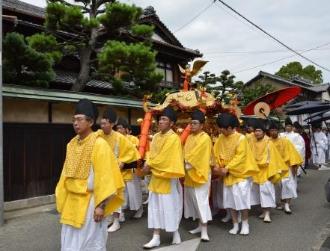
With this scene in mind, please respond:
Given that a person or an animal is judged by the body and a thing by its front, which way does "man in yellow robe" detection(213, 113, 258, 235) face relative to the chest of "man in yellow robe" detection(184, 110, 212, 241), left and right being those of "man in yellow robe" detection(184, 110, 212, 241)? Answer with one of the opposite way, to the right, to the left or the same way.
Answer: the same way

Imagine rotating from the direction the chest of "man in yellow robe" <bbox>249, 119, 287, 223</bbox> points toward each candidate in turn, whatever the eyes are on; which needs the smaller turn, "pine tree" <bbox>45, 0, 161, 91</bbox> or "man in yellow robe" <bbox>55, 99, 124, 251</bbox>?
the man in yellow robe

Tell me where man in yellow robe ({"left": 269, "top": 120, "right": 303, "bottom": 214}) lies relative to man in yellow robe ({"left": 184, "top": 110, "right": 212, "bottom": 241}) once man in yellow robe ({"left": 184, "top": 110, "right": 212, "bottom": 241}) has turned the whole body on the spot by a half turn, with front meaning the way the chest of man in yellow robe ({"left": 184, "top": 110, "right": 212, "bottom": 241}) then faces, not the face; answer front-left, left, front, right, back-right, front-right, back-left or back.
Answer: front

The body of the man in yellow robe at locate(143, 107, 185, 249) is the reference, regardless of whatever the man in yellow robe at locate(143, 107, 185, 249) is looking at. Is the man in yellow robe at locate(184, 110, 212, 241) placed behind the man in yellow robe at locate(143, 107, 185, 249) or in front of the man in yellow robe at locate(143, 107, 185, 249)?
behind

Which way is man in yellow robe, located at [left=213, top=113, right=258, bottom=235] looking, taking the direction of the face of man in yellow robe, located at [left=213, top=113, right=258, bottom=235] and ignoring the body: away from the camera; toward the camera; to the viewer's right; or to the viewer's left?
toward the camera

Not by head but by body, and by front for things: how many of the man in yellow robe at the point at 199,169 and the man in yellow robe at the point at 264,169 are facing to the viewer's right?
0

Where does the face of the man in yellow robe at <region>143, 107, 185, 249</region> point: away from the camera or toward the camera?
toward the camera

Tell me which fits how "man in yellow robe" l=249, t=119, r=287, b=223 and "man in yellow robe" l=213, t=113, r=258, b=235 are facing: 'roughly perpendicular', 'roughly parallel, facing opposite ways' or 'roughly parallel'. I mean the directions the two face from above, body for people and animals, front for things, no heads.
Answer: roughly parallel

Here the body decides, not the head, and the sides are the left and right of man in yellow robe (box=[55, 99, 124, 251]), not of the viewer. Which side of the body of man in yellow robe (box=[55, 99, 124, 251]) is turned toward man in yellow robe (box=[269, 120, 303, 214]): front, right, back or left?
back

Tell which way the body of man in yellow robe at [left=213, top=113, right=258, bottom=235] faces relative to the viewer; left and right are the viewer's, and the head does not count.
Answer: facing the viewer and to the left of the viewer

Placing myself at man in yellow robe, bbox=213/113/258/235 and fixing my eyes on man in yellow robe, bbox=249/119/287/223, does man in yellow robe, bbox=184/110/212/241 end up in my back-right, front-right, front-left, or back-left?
back-left

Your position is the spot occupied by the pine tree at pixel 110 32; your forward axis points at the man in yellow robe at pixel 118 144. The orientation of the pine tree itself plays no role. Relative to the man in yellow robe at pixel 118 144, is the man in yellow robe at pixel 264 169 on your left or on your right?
left

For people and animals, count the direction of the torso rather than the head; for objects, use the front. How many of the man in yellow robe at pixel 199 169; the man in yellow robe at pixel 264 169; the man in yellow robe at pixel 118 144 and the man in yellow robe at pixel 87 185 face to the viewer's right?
0

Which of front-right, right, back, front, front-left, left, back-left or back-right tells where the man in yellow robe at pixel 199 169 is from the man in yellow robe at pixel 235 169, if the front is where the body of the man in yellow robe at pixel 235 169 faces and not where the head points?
front

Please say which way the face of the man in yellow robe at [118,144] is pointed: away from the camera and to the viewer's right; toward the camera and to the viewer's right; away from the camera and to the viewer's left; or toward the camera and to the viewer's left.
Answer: toward the camera and to the viewer's left

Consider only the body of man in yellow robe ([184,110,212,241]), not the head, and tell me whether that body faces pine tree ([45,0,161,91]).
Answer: no

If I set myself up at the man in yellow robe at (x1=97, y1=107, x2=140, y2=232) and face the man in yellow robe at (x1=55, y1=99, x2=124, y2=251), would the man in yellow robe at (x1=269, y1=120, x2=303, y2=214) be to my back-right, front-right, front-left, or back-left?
back-left

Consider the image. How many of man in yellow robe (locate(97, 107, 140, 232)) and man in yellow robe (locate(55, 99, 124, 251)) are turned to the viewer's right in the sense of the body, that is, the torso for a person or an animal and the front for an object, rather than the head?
0
